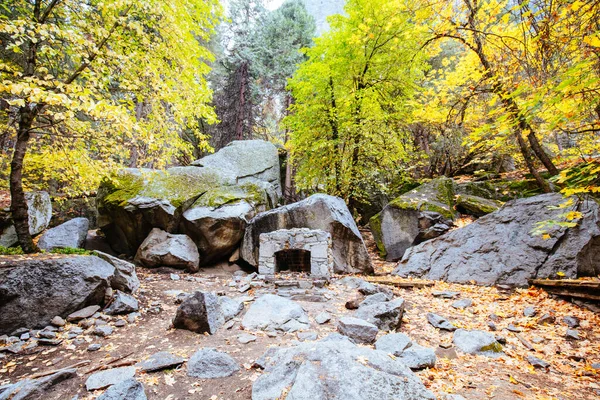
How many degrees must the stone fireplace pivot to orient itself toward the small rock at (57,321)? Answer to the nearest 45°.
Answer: approximately 45° to its right

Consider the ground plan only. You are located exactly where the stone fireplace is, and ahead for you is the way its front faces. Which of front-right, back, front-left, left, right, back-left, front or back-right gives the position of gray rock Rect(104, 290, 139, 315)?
front-right

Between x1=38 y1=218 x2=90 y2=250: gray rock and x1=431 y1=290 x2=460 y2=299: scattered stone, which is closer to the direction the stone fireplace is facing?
the scattered stone

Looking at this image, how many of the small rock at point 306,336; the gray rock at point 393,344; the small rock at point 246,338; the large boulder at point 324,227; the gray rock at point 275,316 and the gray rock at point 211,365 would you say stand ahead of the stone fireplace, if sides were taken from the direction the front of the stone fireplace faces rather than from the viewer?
5

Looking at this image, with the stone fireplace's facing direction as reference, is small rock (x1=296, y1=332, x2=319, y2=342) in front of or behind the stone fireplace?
in front

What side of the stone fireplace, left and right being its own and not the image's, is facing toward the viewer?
front

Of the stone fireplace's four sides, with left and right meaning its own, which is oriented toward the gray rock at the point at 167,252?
right

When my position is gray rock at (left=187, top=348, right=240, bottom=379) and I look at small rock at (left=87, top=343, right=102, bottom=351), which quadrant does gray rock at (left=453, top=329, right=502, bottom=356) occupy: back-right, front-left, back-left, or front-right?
back-right

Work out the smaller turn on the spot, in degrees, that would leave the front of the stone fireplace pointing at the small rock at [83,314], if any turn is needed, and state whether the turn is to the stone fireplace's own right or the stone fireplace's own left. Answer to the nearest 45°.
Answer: approximately 45° to the stone fireplace's own right

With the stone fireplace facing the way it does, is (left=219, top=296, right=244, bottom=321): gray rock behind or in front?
in front

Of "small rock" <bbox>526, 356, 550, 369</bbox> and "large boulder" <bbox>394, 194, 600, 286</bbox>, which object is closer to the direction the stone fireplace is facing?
the small rock

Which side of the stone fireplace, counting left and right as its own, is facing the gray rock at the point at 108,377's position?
front

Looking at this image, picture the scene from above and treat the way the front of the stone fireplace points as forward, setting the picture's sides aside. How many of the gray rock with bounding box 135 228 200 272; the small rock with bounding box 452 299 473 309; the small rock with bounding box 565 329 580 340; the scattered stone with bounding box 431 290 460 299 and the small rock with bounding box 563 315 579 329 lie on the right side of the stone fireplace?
1

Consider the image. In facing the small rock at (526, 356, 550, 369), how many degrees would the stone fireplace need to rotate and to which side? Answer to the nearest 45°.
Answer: approximately 45° to its left

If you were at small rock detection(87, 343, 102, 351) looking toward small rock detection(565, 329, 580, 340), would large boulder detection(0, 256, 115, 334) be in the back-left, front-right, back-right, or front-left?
back-left

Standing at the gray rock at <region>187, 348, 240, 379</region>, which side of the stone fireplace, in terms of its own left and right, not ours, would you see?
front

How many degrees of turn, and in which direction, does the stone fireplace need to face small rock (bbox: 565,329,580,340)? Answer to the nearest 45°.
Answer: approximately 45° to its left

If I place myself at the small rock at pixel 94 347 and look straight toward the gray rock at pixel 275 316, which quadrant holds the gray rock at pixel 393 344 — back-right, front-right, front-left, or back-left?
front-right

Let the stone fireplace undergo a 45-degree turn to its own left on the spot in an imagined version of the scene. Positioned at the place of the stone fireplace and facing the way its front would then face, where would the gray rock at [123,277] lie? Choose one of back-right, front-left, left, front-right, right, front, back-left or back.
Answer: right

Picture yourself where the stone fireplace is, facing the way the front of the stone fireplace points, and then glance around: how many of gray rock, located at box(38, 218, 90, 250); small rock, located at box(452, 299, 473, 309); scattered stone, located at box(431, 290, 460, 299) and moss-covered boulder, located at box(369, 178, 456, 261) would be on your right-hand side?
1
